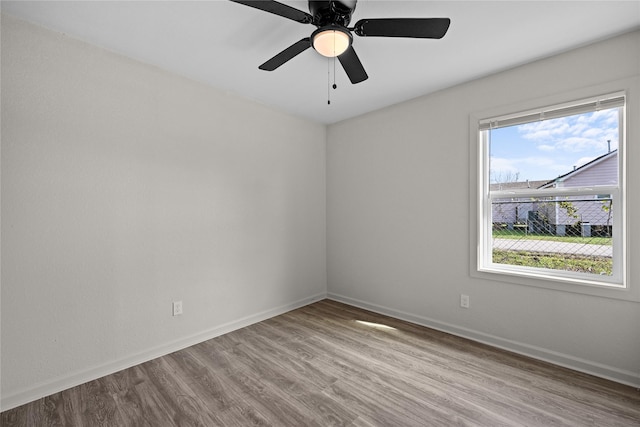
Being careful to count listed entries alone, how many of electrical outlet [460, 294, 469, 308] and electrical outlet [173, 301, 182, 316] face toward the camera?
2

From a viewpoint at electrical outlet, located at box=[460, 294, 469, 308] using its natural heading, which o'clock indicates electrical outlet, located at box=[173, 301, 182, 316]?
electrical outlet, located at box=[173, 301, 182, 316] is roughly at 2 o'clock from electrical outlet, located at box=[460, 294, 469, 308].

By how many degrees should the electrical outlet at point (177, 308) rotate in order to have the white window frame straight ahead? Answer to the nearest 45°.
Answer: approximately 45° to its left

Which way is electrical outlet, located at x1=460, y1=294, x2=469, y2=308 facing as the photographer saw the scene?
facing the viewer

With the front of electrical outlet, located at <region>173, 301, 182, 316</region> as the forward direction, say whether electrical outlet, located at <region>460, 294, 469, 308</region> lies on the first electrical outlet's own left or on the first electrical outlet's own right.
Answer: on the first electrical outlet's own left
